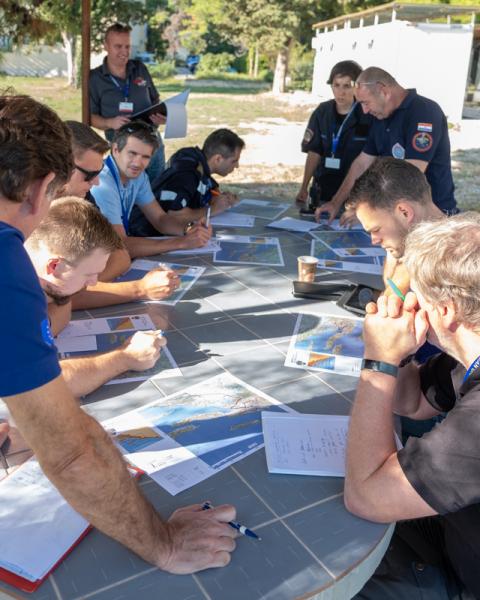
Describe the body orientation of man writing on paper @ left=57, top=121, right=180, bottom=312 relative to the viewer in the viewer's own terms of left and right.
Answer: facing to the right of the viewer

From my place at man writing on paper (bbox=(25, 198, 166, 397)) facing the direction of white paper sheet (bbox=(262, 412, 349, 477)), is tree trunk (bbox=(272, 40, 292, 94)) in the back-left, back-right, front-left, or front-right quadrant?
back-left

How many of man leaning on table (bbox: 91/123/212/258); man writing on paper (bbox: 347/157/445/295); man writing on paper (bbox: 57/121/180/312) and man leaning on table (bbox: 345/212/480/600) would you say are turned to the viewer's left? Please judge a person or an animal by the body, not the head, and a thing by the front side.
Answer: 2

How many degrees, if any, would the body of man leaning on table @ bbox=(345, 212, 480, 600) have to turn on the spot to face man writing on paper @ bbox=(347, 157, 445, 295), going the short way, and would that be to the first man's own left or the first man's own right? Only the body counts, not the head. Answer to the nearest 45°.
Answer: approximately 90° to the first man's own right

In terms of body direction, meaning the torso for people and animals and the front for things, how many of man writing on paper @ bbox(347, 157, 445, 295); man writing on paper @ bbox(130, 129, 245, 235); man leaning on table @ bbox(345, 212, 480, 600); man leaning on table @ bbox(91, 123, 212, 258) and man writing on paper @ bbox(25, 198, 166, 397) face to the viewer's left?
2

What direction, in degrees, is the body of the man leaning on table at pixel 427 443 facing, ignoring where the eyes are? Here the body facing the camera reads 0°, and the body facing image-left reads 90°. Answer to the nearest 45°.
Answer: approximately 90°

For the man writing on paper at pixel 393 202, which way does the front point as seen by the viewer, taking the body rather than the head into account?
to the viewer's left

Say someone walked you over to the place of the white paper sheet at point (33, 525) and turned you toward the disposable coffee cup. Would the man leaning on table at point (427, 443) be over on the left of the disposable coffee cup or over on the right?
right

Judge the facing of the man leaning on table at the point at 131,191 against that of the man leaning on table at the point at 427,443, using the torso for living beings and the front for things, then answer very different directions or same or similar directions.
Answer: very different directions

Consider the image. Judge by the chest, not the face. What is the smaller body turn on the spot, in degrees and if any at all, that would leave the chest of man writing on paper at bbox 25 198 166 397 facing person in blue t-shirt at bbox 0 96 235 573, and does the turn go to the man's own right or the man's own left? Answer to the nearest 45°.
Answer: approximately 90° to the man's own right

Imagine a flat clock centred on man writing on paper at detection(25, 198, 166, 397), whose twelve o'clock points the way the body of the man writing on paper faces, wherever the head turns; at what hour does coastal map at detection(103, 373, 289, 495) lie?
The coastal map is roughly at 2 o'clock from the man writing on paper.

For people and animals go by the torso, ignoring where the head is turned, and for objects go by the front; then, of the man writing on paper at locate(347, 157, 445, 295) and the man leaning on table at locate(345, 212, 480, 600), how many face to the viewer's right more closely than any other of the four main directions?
0

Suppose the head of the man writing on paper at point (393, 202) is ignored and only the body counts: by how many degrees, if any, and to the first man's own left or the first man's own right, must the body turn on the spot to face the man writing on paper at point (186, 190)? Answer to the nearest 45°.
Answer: approximately 45° to the first man's own right

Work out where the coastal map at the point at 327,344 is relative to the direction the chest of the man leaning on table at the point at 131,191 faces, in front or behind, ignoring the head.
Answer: in front
